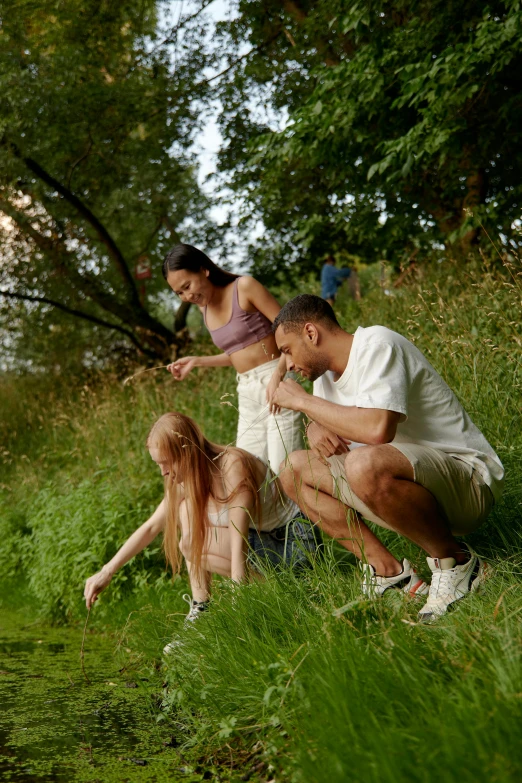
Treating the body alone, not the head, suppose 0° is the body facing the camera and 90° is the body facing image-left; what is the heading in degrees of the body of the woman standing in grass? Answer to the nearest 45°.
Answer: approximately 45°

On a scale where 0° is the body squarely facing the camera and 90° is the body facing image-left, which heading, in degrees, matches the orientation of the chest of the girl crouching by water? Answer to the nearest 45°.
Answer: approximately 45°

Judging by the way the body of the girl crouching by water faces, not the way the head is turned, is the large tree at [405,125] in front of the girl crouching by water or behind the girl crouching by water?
behind

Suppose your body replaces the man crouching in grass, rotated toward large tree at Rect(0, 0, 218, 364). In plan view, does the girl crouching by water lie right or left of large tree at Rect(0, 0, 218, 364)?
left

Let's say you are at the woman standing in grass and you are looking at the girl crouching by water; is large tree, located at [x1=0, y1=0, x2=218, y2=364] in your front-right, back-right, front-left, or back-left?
back-right

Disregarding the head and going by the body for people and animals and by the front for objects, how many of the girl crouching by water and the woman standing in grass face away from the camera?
0

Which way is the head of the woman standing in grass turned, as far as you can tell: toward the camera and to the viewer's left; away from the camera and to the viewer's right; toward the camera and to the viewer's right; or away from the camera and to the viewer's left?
toward the camera and to the viewer's left

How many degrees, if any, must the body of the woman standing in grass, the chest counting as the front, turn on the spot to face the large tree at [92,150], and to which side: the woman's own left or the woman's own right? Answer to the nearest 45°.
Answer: approximately 135° to the woman's own right

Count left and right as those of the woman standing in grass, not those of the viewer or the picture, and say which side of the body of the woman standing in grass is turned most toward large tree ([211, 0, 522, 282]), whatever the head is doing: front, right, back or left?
back
